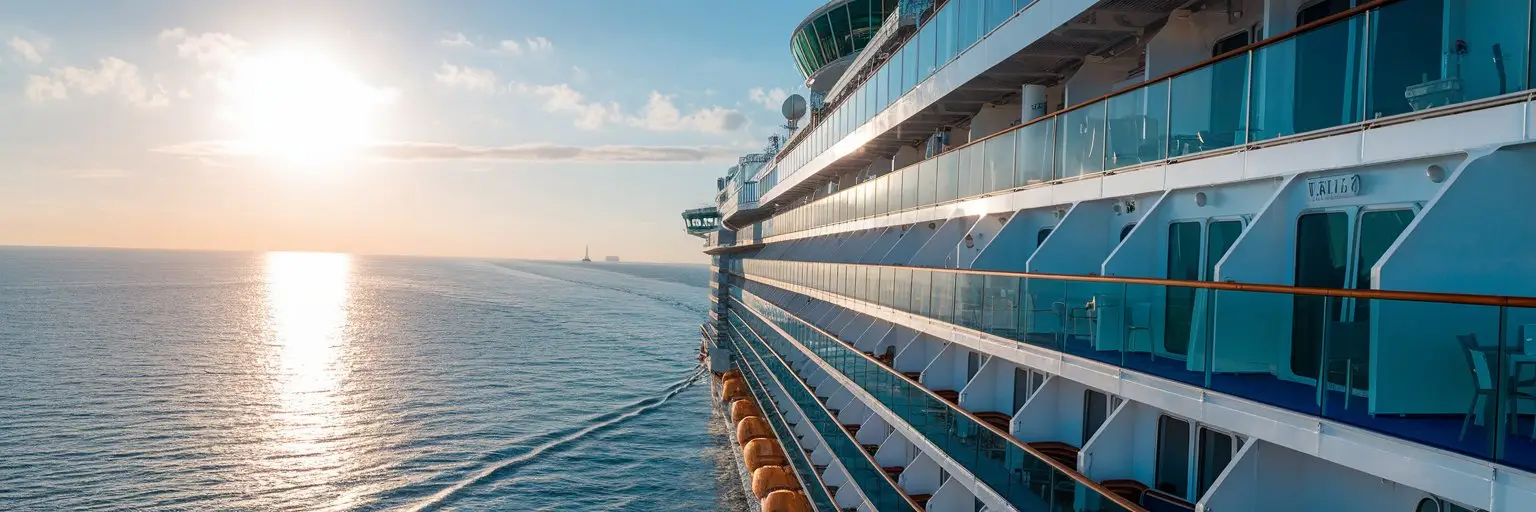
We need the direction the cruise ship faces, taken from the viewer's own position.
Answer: facing away from the viewer and to the left of the viewer
